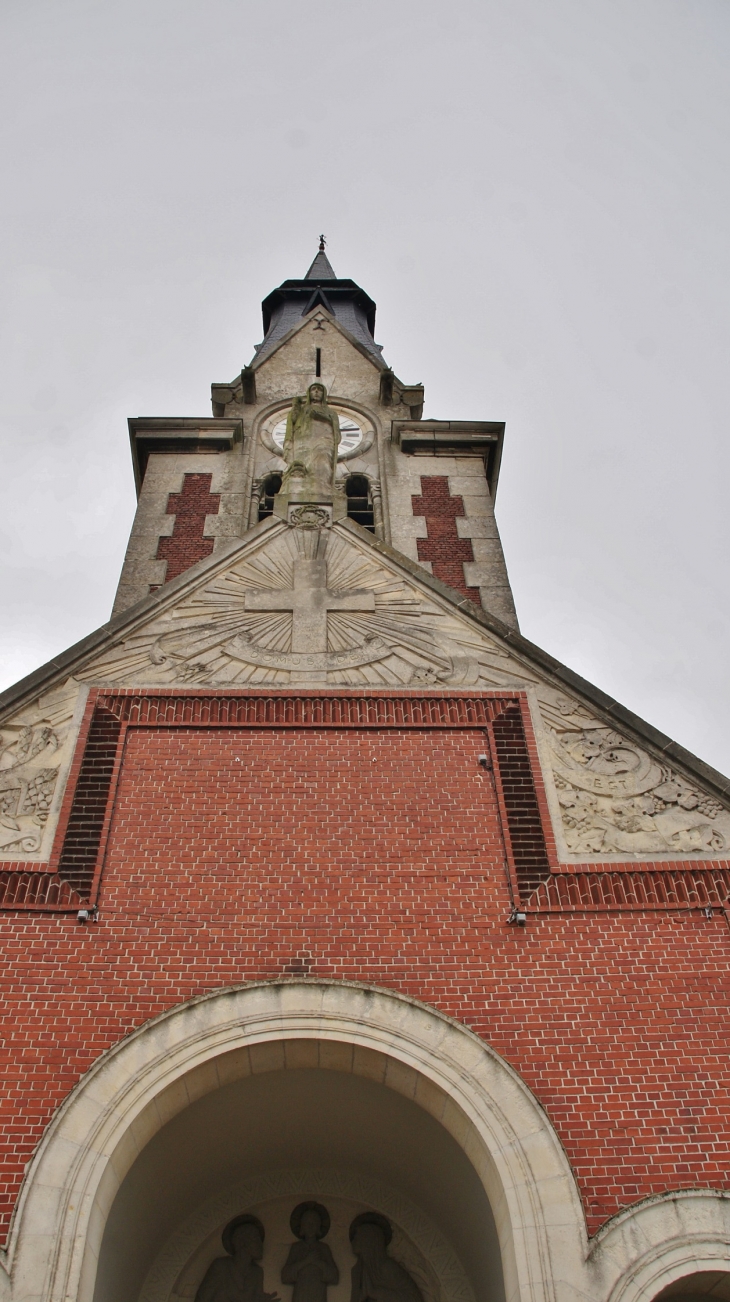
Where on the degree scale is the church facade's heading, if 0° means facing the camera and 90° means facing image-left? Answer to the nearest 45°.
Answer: approximately 0°
